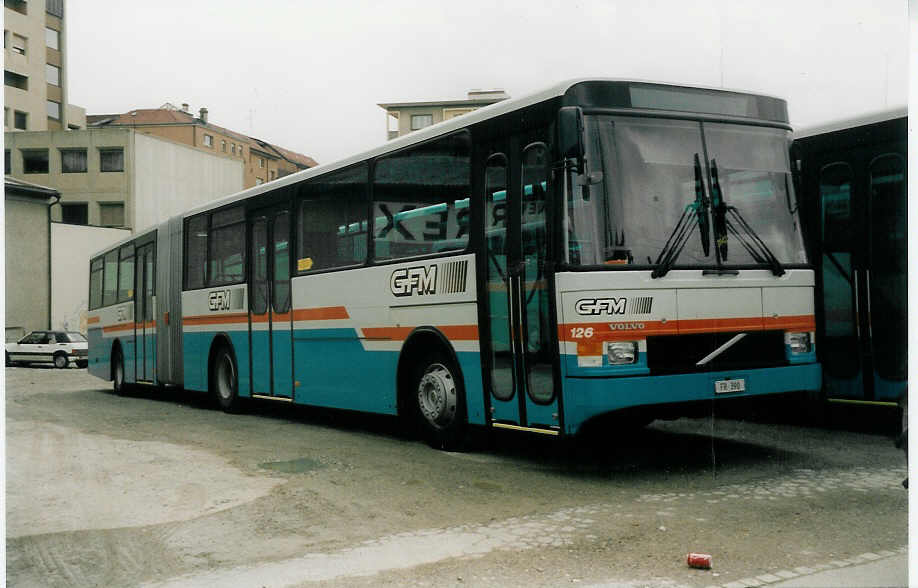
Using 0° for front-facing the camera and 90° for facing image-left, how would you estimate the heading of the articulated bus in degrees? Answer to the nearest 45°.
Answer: approximately 315°

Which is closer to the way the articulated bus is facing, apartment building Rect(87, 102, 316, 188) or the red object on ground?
the red object on ground

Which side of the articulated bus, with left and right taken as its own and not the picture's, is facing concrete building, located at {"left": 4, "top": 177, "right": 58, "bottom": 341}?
back

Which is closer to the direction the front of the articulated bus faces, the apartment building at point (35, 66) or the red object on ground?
the red object on ground

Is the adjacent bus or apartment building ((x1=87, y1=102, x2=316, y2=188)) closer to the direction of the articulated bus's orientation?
the adjacent bus

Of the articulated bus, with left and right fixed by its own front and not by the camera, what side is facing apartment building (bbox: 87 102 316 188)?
back

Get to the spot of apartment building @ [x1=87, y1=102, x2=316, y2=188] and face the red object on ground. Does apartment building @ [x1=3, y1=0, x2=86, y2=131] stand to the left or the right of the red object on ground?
right

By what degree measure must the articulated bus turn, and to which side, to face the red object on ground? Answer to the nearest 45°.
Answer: approximately 45° to its right
